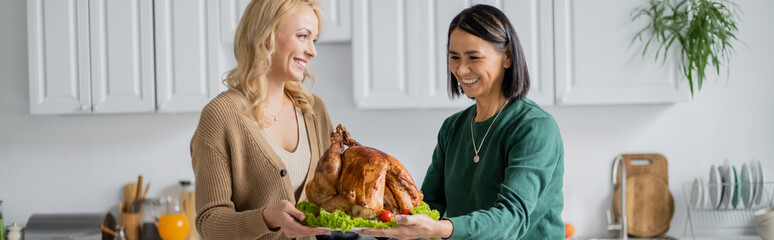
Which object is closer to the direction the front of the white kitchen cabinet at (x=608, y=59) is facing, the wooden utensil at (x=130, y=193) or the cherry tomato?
the cherry tomato

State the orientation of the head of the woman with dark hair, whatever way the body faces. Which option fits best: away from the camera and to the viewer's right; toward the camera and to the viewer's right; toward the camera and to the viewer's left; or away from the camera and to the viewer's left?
toward the camera and to the viewer's left

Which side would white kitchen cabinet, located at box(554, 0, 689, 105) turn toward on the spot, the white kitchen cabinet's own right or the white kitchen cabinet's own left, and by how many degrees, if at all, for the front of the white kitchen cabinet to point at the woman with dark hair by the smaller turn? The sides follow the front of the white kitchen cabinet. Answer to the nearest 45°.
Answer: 0° — it already faces them

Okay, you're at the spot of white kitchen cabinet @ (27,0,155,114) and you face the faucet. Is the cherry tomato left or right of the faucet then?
right

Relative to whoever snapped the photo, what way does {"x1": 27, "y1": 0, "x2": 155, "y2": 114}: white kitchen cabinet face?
facing the viewer

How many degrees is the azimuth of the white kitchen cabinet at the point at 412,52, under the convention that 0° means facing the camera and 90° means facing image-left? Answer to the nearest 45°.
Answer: approximately 0°

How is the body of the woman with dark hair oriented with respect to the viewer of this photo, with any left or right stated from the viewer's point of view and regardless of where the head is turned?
facing the viewer and to the left of the viewer

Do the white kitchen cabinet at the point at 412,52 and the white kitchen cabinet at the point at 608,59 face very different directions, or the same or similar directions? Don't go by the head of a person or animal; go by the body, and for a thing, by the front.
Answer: same or similar directions

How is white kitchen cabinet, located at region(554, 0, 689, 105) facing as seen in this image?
toward the camera

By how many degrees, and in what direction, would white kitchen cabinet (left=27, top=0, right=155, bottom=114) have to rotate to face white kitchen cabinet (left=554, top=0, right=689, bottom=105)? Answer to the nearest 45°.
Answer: approximately 45° to its left

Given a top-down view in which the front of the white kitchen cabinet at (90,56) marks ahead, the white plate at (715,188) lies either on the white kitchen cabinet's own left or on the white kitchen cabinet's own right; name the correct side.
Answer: on the white kitchen cabinet's own left

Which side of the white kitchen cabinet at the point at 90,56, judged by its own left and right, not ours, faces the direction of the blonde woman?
front

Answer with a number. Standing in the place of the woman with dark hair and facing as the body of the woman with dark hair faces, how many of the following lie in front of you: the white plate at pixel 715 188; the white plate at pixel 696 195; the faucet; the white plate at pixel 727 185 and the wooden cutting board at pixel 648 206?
0

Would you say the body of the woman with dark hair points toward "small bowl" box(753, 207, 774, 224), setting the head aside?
no

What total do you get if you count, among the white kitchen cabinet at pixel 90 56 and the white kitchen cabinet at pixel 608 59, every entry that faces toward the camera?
2
